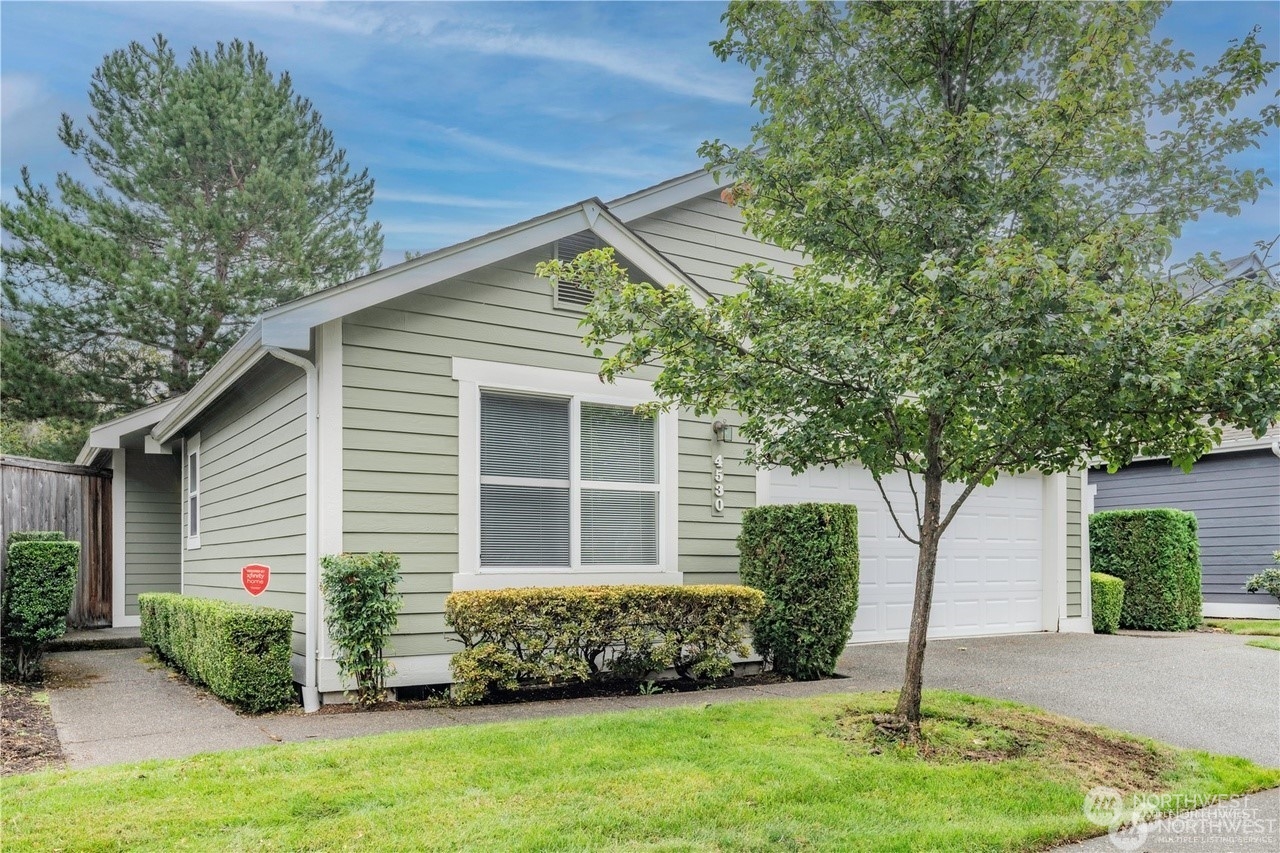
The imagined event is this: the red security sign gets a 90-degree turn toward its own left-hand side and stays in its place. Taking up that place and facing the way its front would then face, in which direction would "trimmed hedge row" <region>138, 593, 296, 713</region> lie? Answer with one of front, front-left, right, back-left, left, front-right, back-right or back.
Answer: right

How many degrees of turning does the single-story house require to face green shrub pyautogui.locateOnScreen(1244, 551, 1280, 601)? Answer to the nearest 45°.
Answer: approximately 90° to its left

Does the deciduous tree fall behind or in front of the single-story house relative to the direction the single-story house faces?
in front

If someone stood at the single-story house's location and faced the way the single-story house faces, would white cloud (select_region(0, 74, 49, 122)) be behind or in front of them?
behind

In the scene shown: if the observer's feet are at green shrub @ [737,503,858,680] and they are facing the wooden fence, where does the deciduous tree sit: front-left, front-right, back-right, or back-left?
back-left

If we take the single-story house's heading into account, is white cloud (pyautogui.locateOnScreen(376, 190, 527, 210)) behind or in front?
behind

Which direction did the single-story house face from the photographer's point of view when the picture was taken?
facing the viewer and to the right of the viewer
